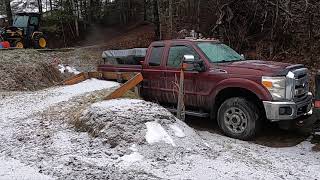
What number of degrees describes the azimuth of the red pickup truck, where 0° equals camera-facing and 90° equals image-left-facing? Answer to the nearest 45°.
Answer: approximately 315°

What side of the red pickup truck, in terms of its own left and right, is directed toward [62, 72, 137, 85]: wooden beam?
back
